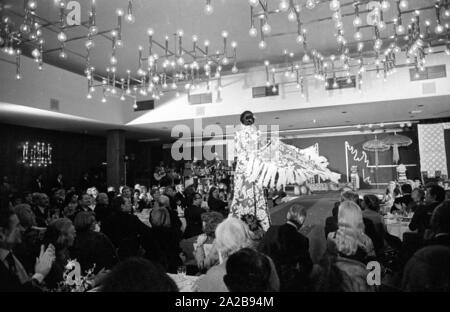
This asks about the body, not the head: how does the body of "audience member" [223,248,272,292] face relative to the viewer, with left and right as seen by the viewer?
facing away from the viewer

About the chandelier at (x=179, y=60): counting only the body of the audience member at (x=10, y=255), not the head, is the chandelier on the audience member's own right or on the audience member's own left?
on the audience member's own left

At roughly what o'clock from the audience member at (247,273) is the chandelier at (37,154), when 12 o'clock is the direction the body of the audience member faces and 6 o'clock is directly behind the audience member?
The chandelier is roughly at 11 o'clock from the audience member.

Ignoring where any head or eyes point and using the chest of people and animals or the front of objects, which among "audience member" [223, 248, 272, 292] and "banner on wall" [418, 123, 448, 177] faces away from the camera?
the audience member

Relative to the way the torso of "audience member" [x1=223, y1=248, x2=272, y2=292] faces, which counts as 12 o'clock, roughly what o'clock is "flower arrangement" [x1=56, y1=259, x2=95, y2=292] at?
The flower arrangement is roughly at 10 o'clock from the audience member.

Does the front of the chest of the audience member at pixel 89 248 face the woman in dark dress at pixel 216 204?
yes

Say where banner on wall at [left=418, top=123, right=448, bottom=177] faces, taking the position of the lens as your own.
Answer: facing the viewer

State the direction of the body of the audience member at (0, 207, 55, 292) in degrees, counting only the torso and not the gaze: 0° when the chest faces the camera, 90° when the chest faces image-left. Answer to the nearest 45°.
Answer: approximately 270°

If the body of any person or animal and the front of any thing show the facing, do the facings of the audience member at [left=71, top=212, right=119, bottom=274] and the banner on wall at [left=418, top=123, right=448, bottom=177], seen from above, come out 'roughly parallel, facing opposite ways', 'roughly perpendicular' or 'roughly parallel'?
roughly parallel, facing opposite ways

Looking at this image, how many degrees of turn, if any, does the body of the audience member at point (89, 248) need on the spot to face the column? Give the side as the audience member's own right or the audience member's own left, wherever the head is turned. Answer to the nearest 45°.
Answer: approximately 45° to the audience member's own left

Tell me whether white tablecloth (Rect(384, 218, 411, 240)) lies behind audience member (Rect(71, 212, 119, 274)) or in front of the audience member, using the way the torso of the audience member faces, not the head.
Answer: in front

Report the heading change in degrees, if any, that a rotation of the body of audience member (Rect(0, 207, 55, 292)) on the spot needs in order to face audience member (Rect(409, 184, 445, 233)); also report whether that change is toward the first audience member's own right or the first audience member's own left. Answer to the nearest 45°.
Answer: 0° — they already face them

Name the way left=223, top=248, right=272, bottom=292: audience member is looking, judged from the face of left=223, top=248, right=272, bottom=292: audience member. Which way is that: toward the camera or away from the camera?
away from the camera
